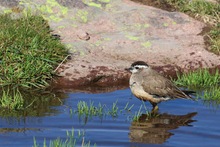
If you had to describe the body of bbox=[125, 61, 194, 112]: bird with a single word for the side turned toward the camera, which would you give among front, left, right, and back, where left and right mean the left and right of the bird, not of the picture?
left

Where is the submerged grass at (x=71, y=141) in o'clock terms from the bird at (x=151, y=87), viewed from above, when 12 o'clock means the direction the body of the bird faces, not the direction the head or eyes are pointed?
The submerged grass is roughly at 10 o'clock from the bird.

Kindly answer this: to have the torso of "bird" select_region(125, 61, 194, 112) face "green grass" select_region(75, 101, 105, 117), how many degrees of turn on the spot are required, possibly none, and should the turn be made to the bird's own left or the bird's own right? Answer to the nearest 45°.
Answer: approximately 45° to the bird's own left

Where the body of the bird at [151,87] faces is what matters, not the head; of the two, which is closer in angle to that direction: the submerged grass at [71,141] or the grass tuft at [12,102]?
the grass tuft

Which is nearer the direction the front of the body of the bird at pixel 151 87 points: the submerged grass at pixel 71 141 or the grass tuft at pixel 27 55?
the grass tuft

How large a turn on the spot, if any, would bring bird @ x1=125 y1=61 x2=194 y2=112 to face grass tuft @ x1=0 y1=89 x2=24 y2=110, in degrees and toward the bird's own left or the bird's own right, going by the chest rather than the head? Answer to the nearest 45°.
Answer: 0° — it already faces it
